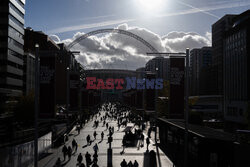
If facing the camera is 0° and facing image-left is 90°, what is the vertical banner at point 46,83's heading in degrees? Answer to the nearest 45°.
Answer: approximately 0°

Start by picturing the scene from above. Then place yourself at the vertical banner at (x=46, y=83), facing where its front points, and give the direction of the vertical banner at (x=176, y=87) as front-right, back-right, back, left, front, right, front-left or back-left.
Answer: left

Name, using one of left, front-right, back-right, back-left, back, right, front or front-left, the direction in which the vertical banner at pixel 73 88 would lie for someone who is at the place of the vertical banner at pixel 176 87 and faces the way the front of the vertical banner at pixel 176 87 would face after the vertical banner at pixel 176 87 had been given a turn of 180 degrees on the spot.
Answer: front-left

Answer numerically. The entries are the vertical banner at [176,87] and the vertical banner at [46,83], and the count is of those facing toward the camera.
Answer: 2

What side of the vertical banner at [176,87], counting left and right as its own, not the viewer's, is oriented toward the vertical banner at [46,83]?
right

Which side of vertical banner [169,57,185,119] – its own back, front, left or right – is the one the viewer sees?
front

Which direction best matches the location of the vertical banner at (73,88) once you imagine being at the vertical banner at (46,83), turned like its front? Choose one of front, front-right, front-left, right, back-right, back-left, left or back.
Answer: back
